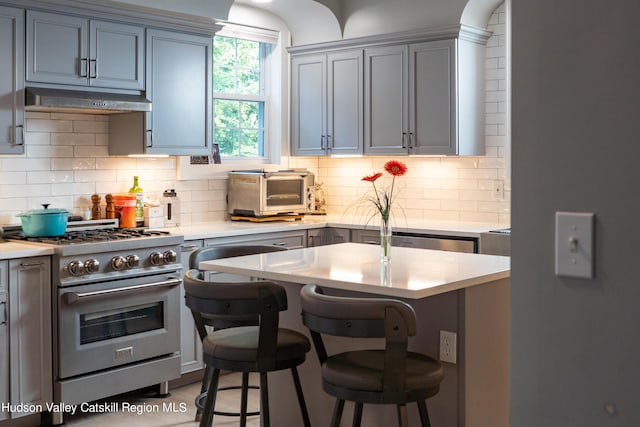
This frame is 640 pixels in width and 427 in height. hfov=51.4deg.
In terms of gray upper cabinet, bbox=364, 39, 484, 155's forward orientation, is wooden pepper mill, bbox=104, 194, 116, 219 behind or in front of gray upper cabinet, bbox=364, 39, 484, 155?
in front

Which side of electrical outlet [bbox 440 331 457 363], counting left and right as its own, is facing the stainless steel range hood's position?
right

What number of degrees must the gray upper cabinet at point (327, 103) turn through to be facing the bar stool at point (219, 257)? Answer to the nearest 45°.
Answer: approximately 45° to its left

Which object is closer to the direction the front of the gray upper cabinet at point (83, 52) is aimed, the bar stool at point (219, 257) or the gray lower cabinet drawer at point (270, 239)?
the bar stool

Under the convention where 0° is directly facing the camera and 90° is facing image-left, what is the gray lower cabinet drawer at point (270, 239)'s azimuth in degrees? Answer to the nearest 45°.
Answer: approximately 315°

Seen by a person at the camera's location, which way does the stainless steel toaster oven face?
facing the viewer and to the right of the viewer

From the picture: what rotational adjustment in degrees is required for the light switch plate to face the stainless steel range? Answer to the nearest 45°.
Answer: approximately 135° to its right

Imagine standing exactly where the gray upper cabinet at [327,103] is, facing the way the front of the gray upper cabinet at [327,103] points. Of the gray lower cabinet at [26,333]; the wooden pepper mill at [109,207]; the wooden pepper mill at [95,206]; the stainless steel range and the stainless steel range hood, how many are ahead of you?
5
